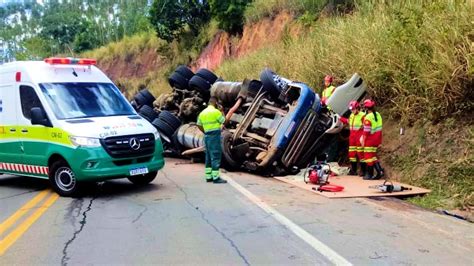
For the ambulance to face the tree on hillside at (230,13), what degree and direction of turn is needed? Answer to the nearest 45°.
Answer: approximately 90° to its left

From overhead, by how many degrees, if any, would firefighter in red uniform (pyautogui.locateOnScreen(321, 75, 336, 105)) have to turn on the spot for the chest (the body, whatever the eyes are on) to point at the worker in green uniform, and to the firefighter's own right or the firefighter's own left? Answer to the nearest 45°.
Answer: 0° — they already face them

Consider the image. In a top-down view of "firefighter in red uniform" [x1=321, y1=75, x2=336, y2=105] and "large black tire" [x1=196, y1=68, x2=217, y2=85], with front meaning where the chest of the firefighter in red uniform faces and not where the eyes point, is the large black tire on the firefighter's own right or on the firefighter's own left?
on the firefighter's own right

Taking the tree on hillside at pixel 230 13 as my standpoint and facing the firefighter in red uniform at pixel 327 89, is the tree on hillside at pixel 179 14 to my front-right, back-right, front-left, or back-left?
back-right

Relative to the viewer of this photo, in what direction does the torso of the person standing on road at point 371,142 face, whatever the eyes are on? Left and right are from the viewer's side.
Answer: facing away from the viewer and to the left of the viewer

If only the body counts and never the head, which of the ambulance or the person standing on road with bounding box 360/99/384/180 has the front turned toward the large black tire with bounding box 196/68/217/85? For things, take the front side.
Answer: the person standing on road

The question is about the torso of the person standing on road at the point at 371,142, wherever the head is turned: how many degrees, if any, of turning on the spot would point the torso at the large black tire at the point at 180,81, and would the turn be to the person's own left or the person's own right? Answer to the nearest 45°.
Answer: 0° — they already face it
